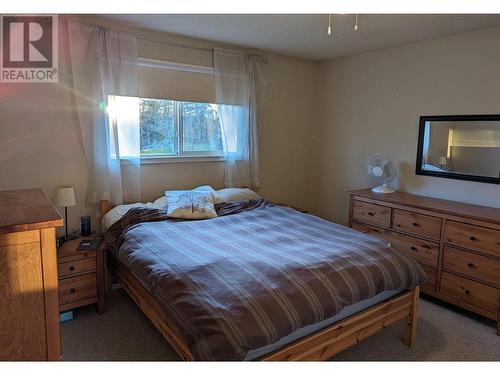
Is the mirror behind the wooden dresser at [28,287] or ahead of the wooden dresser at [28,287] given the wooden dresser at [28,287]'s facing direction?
ahead

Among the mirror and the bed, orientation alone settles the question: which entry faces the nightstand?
the mirror

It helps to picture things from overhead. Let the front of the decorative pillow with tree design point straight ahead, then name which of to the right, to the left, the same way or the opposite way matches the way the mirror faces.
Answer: to the right

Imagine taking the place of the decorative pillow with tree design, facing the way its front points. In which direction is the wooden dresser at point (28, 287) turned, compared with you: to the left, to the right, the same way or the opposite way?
to the left

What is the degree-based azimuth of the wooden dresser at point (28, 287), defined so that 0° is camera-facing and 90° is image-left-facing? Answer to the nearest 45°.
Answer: approximately 270°

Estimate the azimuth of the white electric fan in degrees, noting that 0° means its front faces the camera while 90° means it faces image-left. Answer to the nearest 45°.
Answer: approximately 45°

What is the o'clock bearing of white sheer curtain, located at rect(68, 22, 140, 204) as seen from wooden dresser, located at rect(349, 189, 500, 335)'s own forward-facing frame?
The white sheer curtain is roughly at 1 o'clock from the wooden dresser.

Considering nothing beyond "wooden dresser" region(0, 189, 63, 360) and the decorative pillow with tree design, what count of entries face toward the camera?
1

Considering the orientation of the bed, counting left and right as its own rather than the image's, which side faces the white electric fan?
left

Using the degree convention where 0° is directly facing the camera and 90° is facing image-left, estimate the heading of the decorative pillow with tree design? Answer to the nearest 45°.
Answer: approximately 0°
